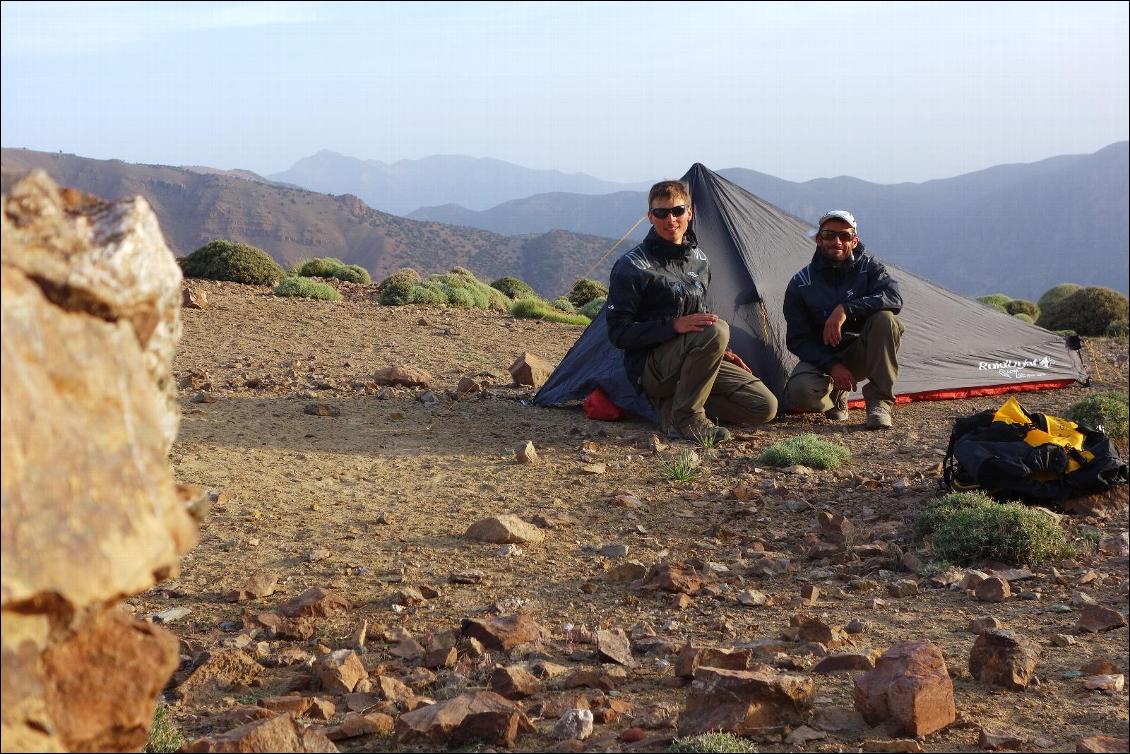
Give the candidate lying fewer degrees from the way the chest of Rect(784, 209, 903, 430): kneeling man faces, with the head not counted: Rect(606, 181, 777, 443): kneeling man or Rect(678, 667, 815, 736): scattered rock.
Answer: the scattered rock

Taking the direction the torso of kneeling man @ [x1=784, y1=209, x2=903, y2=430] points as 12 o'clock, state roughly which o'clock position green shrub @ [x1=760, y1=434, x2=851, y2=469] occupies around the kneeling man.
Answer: The green shrub is roughly at 12 o'clock from the kneeling man.

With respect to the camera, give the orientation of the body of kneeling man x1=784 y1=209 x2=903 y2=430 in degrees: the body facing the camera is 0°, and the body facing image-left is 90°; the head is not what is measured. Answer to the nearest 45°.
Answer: approximately 0°

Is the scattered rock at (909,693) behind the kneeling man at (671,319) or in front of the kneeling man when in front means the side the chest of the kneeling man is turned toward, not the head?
in front

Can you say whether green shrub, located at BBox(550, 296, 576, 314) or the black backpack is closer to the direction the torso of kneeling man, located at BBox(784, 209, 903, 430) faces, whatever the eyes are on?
the black backpack

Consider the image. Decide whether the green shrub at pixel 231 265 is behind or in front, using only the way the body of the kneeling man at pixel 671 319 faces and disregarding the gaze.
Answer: behind

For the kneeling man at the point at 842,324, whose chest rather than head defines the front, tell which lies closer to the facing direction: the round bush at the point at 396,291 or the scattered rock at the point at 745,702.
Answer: the scattered rock

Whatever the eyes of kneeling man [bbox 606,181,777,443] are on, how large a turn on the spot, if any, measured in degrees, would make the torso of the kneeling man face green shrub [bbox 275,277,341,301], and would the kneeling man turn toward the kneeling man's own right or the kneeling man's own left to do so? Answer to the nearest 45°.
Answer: approximately 180°

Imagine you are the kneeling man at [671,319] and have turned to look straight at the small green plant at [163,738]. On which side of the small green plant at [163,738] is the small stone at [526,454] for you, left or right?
right

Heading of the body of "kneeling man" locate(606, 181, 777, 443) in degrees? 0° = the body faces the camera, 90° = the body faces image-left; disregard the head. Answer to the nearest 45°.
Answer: approximately 315°
